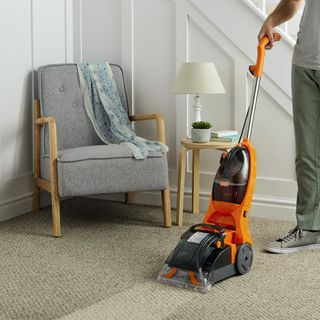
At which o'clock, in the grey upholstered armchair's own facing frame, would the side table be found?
The side table is roughly at 10 o'clock from the grey upholstered armchair.

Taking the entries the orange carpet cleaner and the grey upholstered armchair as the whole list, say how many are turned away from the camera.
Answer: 0

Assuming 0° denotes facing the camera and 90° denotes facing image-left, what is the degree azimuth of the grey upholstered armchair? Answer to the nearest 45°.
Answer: approximately 315°

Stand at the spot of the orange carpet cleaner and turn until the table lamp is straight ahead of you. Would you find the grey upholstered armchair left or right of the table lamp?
left

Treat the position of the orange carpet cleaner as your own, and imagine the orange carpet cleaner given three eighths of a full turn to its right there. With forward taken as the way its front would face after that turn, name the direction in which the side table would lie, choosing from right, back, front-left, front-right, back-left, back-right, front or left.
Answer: front

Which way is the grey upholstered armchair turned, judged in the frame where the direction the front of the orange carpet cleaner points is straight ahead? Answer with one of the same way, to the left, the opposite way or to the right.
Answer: to the left

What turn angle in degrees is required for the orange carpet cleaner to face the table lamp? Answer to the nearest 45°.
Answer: approximately 135° to its right

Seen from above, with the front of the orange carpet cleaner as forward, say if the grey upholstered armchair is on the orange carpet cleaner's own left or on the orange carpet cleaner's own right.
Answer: on the orange carpet cleaner's own right

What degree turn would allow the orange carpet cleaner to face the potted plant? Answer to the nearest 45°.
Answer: approximately 135° to its right
